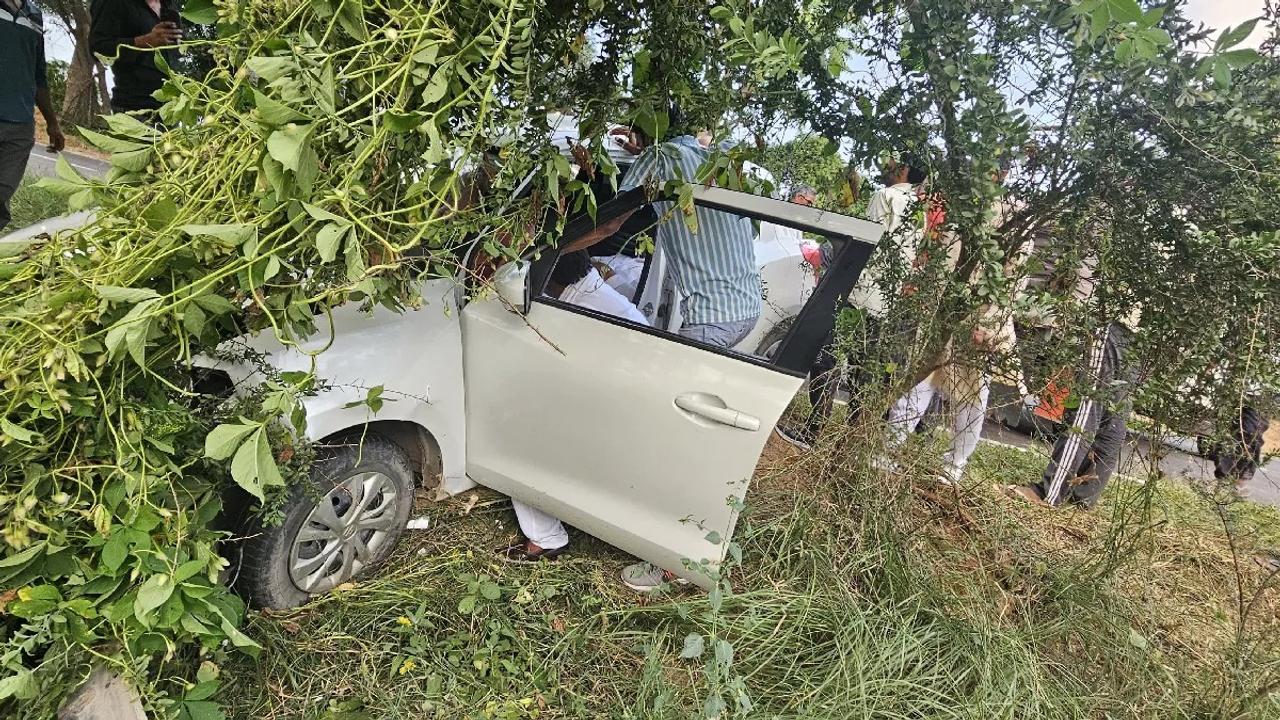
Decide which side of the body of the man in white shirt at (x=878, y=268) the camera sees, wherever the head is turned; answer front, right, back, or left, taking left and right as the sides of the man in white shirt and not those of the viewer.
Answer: left

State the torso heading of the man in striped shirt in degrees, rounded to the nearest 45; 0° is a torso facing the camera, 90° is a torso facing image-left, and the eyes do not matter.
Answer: approximately 135°

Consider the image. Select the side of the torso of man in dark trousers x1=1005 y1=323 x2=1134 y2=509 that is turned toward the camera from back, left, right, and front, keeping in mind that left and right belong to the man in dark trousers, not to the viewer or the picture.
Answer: left

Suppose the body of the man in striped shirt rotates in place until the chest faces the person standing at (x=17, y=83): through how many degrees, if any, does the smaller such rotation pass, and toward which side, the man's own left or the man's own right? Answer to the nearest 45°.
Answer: approximately 45° to the man's own left

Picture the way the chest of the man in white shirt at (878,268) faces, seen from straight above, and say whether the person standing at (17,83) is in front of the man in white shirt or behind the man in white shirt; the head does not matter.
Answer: in front

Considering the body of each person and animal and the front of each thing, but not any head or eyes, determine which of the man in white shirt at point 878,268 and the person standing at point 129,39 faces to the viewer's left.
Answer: the man in white shirt

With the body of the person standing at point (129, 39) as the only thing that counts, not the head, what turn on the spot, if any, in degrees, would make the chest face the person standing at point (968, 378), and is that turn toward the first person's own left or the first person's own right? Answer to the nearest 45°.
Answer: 0° — they already face them

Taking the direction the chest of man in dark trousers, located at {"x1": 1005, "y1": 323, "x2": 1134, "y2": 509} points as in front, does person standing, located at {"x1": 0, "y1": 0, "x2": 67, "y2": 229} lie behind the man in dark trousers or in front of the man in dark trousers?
in front

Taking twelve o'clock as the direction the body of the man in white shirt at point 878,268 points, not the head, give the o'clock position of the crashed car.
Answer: The crashed car is roughly at 11 o'clock from the man in white shirt.

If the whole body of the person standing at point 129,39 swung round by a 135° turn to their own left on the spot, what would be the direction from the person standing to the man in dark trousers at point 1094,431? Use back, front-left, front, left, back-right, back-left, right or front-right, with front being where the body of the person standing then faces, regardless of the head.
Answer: back-right

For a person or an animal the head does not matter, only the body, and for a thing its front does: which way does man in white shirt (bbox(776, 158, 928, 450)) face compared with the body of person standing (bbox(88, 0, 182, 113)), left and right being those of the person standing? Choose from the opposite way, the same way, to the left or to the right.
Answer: the opposite way

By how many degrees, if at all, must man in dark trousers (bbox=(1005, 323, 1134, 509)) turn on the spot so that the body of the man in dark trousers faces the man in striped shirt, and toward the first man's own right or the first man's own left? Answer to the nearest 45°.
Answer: approximately 45° to the first man's own left
